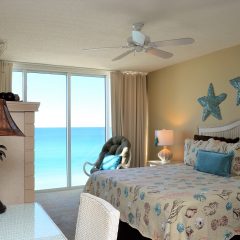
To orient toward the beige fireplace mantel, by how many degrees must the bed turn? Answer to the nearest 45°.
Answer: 0° — it already faces it

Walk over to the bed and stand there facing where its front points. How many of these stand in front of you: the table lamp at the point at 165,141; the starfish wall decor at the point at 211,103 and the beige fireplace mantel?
1

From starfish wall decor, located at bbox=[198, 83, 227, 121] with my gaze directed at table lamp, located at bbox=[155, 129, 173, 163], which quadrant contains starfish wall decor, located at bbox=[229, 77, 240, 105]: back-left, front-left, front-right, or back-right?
back-left

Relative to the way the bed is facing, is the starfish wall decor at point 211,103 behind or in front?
behind

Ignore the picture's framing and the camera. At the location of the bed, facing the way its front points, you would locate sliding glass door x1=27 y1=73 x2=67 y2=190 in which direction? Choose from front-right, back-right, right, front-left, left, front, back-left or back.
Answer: right

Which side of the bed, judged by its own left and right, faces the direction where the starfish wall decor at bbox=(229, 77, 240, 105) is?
back

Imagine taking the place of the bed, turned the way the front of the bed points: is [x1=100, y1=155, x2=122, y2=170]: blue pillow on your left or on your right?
on your right

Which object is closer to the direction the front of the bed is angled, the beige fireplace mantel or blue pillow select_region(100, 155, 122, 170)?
the beige fireplace mantel
